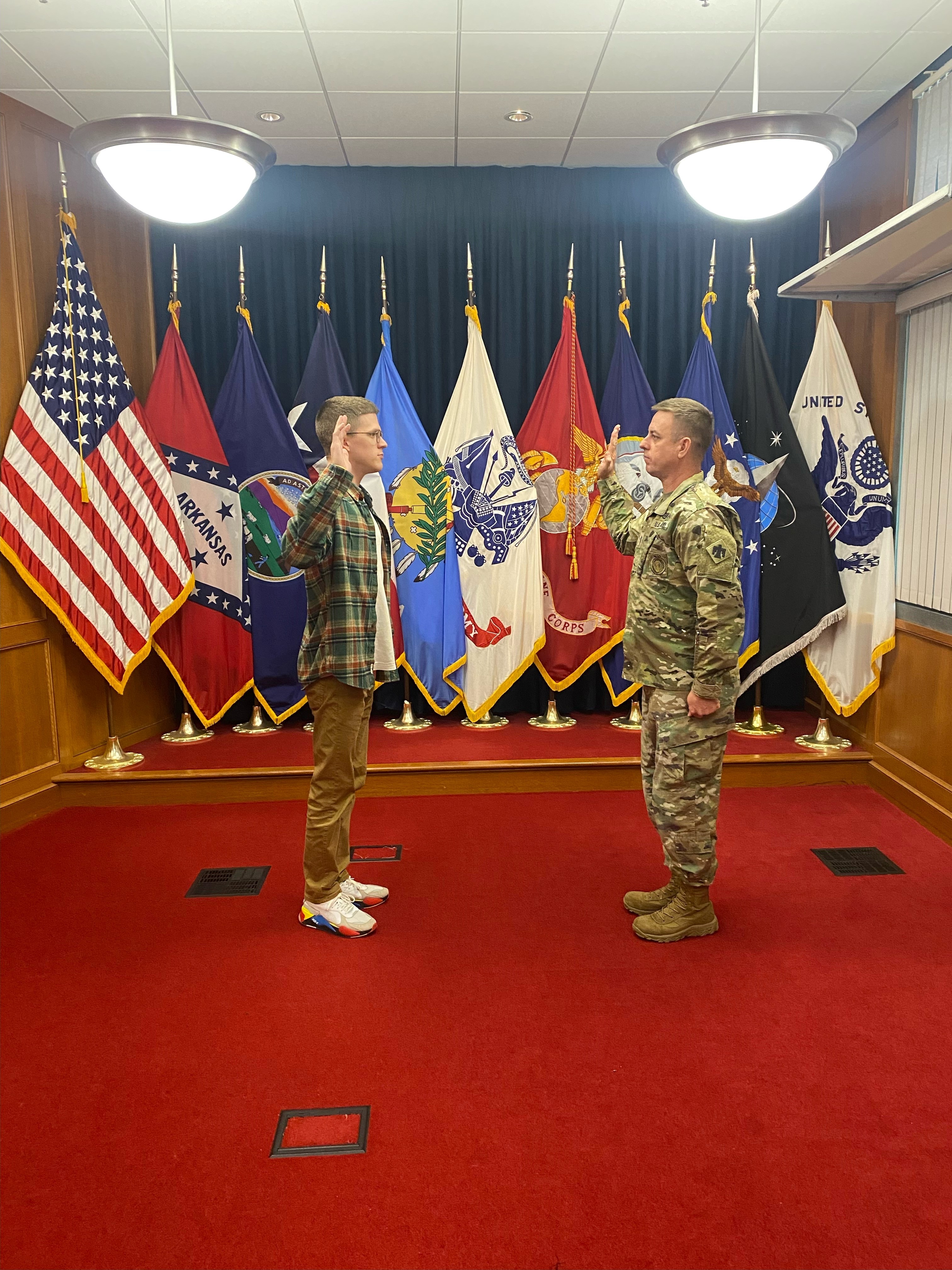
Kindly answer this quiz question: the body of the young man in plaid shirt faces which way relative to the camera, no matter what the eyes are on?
to the viewer's right

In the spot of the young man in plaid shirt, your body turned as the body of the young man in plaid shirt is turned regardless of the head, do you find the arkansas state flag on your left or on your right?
on your left

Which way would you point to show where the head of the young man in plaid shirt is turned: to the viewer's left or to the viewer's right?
to the viewer's right

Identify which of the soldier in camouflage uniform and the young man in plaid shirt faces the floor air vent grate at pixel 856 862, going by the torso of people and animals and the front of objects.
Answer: the young man in plaid shirt

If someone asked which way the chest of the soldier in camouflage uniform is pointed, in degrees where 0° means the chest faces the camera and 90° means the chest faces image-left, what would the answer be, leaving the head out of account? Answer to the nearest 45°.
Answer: approximately 90°

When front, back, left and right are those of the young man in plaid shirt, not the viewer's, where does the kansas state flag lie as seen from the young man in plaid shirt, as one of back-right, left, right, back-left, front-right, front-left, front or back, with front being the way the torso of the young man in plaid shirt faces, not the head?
left

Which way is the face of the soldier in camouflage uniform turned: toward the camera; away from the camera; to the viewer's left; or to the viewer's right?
to the viewer's left

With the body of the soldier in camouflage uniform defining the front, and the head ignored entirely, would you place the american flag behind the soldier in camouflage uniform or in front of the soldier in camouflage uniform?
in front

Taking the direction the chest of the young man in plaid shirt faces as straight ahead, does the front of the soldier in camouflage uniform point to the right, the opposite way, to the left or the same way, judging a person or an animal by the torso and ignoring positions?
the opposite way

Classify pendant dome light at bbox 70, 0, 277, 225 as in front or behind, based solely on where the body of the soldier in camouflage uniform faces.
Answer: in front

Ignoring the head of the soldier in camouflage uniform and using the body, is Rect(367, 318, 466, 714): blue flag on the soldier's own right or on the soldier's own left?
on the soldier's own right

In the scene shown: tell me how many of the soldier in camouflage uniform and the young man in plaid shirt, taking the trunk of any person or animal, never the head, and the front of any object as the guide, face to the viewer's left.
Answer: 1
